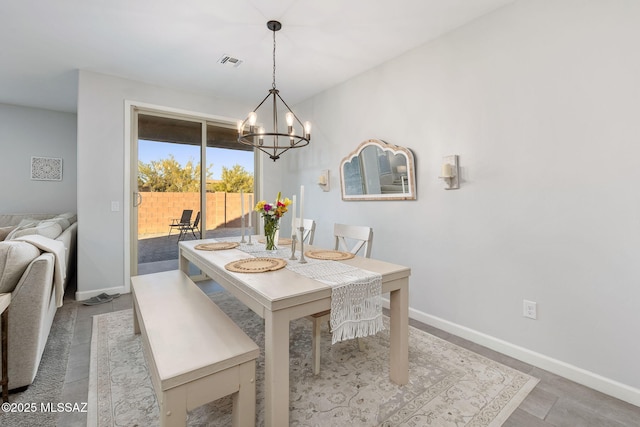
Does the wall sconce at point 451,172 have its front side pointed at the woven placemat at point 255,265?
yes

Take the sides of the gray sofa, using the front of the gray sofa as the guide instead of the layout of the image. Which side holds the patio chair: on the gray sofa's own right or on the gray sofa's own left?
on the gray sofa's own right

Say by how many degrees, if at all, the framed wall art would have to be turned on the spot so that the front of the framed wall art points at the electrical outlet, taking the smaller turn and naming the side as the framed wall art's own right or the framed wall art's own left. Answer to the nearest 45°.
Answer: approximately 45° to the framed wall art's own left

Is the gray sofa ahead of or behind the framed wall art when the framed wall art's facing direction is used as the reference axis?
ahead

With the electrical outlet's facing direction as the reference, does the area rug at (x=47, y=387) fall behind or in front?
in front

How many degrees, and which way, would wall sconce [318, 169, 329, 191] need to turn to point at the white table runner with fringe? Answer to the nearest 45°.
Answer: approximately 45° to its left

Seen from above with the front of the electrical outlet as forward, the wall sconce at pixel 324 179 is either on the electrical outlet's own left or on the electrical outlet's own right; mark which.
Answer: on the electrical outlet's own right

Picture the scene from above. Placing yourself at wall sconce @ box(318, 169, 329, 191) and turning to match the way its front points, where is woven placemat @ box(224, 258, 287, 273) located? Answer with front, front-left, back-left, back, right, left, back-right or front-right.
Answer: front-left

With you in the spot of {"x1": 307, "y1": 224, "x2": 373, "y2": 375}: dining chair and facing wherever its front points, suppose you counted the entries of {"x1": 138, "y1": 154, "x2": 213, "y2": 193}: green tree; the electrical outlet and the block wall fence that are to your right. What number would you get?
2

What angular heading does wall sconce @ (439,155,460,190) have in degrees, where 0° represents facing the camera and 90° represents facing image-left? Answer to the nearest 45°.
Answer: approximately 45°

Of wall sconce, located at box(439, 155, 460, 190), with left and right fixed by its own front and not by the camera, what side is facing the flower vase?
front

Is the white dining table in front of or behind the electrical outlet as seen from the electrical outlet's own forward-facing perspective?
in front
